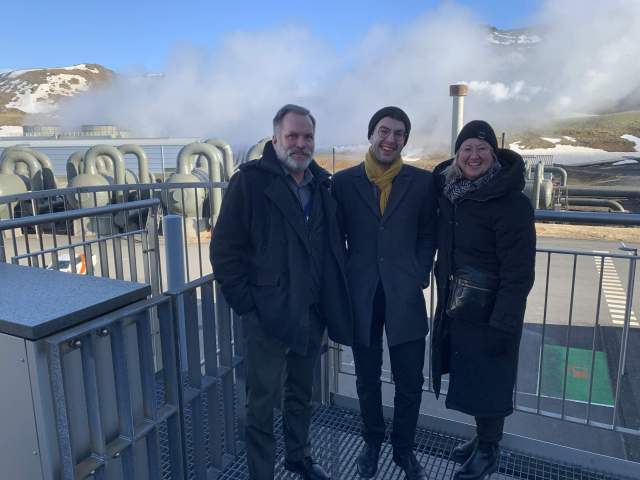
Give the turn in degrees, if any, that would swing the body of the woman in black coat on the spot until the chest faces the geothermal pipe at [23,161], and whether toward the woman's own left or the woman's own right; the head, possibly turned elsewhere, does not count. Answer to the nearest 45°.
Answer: approximately 90° to the woman's own right

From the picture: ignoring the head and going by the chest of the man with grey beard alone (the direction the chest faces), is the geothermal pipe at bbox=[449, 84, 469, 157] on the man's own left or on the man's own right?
on the man's own left

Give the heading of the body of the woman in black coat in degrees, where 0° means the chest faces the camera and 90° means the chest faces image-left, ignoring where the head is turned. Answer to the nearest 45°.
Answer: approximately 45°

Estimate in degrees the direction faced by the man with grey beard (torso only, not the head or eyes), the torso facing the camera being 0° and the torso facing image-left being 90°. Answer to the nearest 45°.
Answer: approximately 315°

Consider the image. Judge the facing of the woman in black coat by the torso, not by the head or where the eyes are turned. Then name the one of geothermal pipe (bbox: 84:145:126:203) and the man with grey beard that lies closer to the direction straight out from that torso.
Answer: the man with grey beard

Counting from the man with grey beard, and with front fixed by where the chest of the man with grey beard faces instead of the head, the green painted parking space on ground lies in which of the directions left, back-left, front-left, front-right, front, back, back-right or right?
left

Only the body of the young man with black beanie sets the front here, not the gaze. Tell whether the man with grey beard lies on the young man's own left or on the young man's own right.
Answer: on the young man's own right

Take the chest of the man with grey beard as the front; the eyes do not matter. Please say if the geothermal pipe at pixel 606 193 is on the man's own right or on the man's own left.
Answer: on the man's own left

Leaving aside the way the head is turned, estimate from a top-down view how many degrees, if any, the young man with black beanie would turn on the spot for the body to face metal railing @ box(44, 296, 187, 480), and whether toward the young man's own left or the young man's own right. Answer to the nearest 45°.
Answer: approximately 45° to the young man's own right

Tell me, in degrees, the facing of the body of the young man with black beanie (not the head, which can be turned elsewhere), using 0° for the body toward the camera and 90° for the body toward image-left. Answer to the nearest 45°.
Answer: approximately 0°
